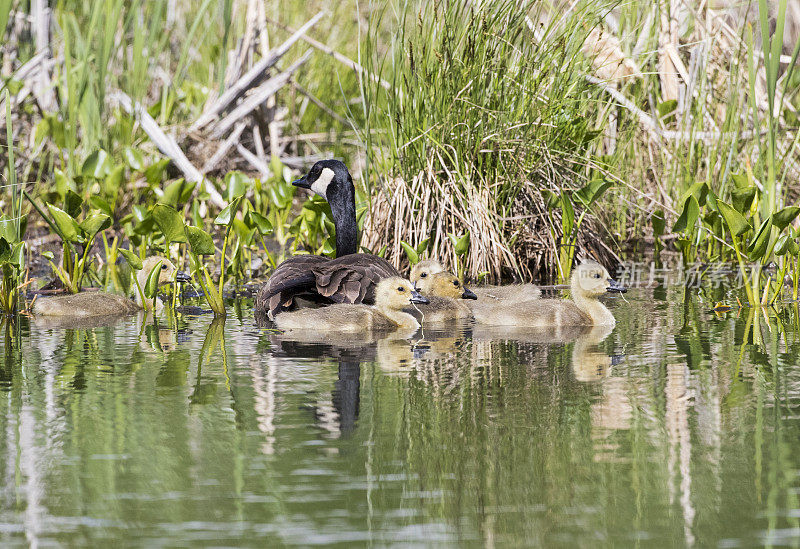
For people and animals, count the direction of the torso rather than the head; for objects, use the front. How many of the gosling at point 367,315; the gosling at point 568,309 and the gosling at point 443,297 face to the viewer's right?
3

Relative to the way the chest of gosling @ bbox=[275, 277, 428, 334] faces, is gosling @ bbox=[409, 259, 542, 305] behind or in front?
in front

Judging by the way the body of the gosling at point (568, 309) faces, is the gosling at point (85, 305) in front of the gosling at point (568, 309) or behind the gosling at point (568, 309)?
behind

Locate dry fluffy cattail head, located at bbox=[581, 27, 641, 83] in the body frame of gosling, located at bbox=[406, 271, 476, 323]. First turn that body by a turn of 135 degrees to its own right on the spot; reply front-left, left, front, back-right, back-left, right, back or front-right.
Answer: back

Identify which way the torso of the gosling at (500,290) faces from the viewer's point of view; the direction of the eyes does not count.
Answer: to the viewer's left

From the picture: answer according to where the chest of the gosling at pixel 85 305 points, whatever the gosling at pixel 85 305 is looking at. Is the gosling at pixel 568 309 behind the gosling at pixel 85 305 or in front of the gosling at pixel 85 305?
in front

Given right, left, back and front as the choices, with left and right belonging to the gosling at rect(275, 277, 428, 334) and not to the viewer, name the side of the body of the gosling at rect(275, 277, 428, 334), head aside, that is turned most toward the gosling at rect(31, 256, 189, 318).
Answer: back

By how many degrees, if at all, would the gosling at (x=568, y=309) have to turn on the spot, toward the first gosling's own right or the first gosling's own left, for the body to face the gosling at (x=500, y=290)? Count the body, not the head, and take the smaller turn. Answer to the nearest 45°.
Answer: approximately 135° to the first gosling's own left

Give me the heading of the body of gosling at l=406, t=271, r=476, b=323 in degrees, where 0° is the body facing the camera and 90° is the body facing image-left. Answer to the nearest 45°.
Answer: approximately 270°

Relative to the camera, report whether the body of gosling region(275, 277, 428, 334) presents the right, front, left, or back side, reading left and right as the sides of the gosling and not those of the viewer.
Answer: right

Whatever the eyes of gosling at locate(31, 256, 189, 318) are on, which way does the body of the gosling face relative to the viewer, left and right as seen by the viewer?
facing to the right of the viewer

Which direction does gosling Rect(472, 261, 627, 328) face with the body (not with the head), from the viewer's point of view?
to the viewer's right

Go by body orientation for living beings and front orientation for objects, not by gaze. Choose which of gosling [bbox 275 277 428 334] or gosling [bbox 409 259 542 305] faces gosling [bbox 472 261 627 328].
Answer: gosling [bbox 275 277 428 334]

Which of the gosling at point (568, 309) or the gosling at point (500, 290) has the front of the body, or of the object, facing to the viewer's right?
the gosling at point (568, 309)
